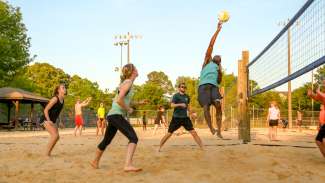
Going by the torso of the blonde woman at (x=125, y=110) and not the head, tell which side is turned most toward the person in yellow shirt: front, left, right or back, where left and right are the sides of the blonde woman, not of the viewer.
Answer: left

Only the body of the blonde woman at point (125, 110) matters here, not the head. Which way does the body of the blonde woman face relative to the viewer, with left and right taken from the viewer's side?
facing to the right of the viewer

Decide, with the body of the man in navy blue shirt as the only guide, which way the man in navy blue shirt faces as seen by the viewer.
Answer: toward the camera

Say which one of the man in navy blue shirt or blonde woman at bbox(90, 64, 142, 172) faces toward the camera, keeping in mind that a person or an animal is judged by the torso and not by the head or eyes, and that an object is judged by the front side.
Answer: the man in navy blue shirt

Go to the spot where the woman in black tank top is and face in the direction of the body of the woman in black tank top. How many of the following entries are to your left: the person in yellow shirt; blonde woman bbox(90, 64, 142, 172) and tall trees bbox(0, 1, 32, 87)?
2

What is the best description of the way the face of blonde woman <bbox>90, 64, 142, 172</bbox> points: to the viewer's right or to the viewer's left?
to the viewer's right

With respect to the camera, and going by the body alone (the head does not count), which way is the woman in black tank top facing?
to the viewer's right

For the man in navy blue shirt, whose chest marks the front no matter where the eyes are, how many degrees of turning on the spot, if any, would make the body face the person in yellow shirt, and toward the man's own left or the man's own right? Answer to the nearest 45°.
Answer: approximately 180°

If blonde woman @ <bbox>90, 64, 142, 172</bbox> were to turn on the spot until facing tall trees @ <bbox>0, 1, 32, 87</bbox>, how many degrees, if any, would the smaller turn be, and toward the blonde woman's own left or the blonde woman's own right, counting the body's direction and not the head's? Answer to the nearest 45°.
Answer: approximately 90° to the blonde woman's own left
